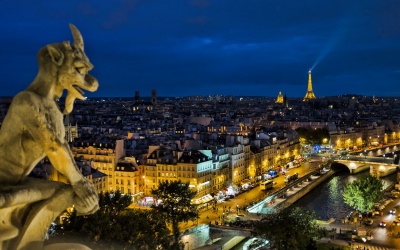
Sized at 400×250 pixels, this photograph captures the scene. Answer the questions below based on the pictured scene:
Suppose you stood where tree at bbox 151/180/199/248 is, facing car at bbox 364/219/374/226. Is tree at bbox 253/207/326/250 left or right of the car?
right

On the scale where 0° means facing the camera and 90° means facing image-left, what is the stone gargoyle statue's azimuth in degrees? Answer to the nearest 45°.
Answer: approximately 270°

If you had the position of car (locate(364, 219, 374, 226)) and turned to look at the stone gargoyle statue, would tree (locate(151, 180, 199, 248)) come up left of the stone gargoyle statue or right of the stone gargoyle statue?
right

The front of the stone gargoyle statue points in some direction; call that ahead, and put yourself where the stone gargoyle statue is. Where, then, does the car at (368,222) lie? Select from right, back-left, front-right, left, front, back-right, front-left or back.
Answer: front-left

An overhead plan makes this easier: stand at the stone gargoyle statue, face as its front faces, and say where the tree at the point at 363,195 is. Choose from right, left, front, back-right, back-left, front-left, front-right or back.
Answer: front-left
